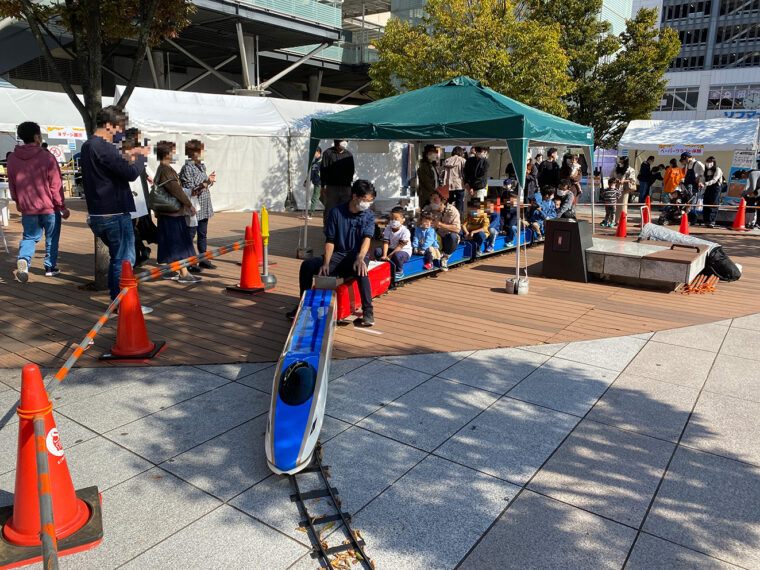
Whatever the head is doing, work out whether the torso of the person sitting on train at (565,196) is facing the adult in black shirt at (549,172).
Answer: no

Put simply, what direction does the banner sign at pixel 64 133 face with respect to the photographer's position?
facing the viewer

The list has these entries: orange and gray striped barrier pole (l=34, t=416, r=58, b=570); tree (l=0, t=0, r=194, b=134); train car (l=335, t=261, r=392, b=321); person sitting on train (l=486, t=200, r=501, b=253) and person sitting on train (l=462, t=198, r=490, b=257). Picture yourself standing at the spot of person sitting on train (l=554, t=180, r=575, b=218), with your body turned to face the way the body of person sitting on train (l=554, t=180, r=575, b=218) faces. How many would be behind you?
0

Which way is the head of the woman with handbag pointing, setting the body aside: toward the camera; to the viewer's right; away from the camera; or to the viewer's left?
to the viewer's right

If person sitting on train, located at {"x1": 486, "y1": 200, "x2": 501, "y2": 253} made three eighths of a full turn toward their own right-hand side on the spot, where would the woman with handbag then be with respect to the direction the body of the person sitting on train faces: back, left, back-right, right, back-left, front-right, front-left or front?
back-left

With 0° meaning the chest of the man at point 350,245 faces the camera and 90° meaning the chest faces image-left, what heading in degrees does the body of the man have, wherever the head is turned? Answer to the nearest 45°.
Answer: approximately 0°

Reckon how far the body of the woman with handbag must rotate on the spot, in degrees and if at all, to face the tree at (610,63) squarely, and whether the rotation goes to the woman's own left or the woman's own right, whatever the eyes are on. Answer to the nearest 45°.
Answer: approximately 45° to the woman's own left

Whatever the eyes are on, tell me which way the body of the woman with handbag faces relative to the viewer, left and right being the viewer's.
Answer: facing to the right of the viewer

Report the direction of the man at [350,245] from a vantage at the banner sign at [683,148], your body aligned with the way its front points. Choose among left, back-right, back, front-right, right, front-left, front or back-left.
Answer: front

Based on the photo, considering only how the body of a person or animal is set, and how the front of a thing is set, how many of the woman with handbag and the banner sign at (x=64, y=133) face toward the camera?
1

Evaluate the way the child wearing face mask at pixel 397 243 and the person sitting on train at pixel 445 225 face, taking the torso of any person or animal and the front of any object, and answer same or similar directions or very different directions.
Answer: same or similar directions

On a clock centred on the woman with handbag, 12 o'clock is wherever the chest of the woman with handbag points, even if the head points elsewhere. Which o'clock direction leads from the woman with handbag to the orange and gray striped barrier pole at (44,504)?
The orange and gray striped barrier pole is roughly at 3 o'clock from the woman with handbag.

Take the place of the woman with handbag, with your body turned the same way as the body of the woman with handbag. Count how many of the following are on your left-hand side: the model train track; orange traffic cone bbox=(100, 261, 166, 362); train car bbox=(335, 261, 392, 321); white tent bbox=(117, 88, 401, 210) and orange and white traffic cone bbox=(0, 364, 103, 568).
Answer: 1

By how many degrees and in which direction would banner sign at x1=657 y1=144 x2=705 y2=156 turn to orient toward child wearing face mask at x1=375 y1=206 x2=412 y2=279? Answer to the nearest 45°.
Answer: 0° — it already faces them

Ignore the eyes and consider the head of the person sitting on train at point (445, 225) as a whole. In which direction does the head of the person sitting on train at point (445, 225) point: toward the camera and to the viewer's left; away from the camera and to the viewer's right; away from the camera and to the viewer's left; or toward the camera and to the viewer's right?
toward the camera and to the viewer's left

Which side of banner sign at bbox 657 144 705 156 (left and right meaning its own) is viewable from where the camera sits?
front

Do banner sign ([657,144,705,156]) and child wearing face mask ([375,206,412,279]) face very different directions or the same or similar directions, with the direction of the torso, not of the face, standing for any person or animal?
same or similar directions

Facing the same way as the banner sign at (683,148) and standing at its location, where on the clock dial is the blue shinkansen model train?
The blue shinkansen model train is roughly at 12 o'clock from the banner sign.
